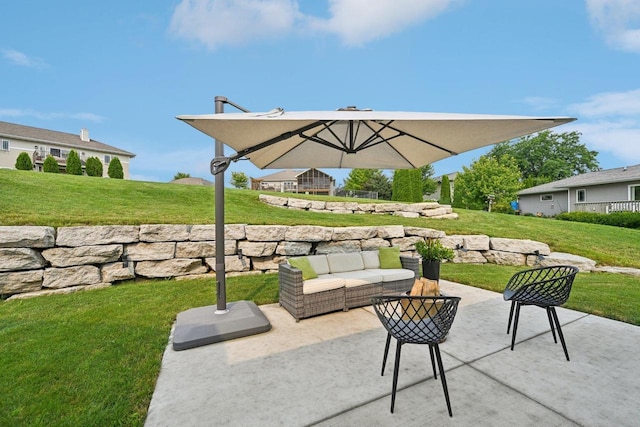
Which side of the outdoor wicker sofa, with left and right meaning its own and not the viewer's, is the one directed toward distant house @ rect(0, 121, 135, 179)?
back

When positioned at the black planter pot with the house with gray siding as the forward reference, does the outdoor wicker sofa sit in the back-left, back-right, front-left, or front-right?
back-left

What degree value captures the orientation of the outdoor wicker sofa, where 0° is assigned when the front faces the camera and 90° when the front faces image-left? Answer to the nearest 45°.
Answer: approximately 315°

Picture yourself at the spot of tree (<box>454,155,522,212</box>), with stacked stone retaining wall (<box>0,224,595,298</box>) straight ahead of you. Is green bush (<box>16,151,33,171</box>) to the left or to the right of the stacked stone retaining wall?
right

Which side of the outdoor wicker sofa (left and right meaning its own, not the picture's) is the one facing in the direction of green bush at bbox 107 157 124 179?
back

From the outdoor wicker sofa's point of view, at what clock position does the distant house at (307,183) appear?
The distant house is roughly at 7 o'clock from the outdoor wicker sofa.

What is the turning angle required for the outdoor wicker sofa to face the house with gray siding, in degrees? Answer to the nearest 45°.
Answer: approximately 90° to its left

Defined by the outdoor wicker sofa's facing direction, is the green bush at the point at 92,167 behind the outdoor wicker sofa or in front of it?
behind

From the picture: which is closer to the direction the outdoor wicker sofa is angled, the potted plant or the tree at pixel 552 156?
the potted plant

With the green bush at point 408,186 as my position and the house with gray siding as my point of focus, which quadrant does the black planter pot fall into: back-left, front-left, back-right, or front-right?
back-right
